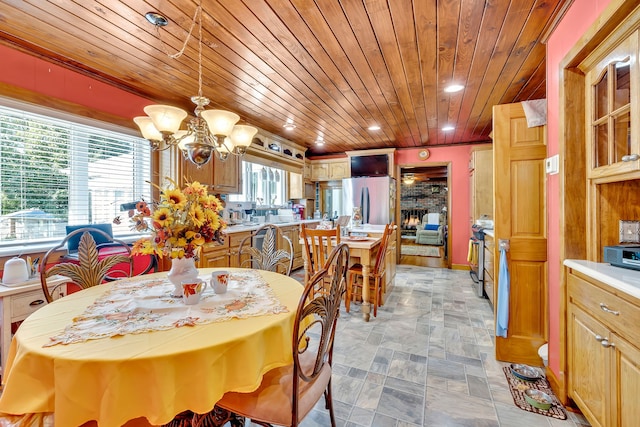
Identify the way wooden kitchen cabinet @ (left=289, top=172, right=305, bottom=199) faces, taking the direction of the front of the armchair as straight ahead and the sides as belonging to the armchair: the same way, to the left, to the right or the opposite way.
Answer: to the left

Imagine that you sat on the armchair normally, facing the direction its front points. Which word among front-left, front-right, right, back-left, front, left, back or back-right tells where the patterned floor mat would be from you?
front

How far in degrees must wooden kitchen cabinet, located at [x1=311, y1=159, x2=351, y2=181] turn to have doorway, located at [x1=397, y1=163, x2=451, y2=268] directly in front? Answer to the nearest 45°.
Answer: approximately 135° to its left

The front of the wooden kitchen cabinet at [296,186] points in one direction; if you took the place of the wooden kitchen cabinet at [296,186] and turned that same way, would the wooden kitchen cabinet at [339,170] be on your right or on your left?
on your left

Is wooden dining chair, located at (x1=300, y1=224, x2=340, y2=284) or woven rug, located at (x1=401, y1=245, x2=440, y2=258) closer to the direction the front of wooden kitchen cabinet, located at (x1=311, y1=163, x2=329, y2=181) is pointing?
the wooden dining chair

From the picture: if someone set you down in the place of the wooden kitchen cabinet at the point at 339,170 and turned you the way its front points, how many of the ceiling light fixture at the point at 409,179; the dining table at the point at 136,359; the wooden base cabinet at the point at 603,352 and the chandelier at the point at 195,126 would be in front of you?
3

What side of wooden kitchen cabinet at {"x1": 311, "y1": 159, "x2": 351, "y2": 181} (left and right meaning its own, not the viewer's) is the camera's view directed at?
front

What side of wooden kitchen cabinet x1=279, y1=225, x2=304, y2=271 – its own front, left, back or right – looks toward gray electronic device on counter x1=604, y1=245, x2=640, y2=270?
front

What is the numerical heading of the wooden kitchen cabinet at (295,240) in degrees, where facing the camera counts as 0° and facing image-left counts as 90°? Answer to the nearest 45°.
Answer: approximately 315°

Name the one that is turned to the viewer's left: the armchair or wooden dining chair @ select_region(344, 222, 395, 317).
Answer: the wooden dining chair

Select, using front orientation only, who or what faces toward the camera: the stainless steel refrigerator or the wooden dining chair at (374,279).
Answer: the stainless steel refrigerator

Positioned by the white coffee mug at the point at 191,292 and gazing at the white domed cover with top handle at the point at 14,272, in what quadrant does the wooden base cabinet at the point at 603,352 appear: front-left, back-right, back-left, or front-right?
back-right

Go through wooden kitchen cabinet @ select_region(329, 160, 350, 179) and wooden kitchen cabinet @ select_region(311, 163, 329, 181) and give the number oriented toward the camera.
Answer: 2

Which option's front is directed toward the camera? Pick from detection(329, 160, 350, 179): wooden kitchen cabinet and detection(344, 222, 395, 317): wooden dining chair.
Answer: the wooden kitchen cabinet

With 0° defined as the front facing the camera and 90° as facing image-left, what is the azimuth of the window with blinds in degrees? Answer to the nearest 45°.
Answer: approximately 315°

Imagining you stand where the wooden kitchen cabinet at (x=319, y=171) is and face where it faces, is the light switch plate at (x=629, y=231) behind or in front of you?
in front

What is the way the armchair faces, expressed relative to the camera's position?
facing the viewer
